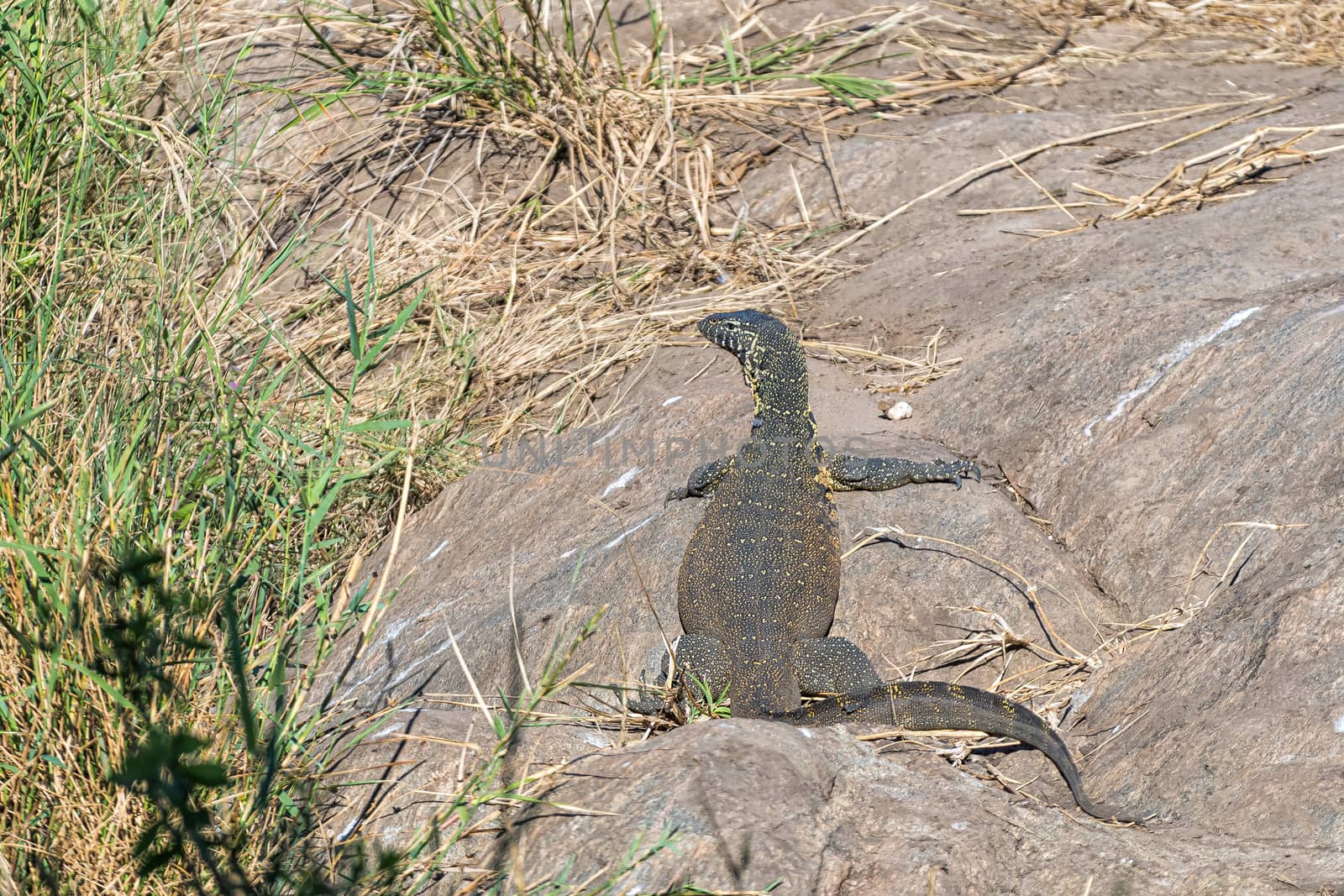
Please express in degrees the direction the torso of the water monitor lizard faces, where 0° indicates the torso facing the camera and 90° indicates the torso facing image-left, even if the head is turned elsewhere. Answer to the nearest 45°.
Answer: approximately 180°
